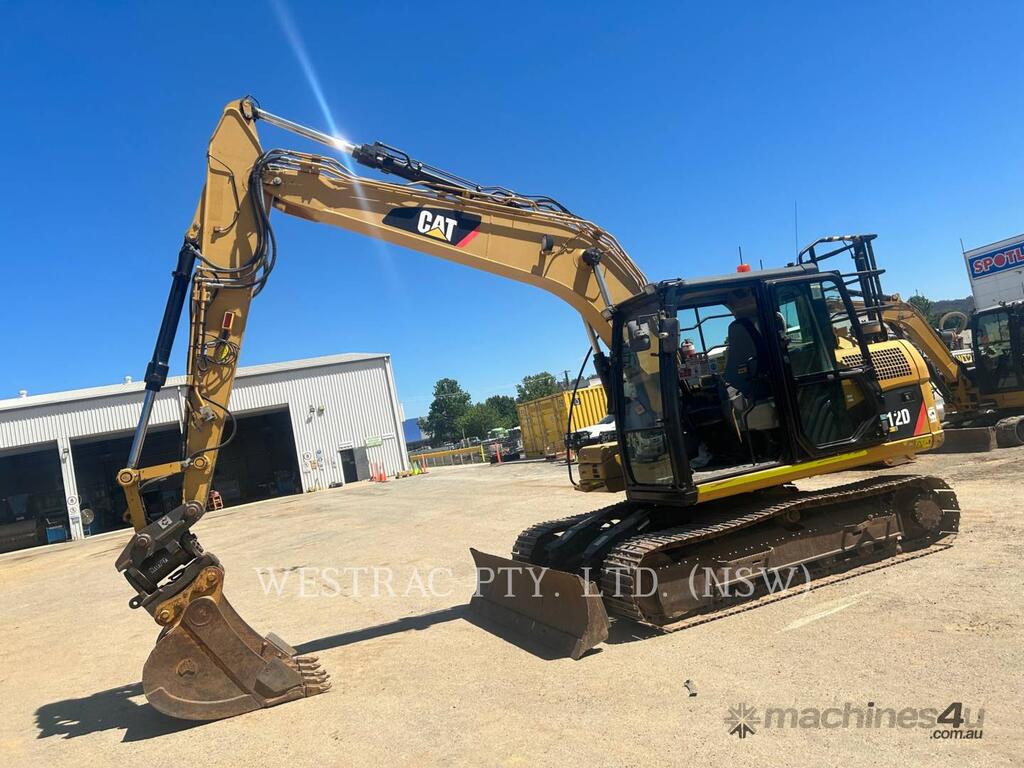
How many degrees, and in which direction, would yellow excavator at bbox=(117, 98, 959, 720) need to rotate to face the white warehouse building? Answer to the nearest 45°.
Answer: approximately 90° to its right

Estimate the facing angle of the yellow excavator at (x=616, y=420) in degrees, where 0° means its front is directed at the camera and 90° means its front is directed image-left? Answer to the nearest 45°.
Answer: approximately 45°

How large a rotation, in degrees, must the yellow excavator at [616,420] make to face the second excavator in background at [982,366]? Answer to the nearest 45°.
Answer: approximately 180°
